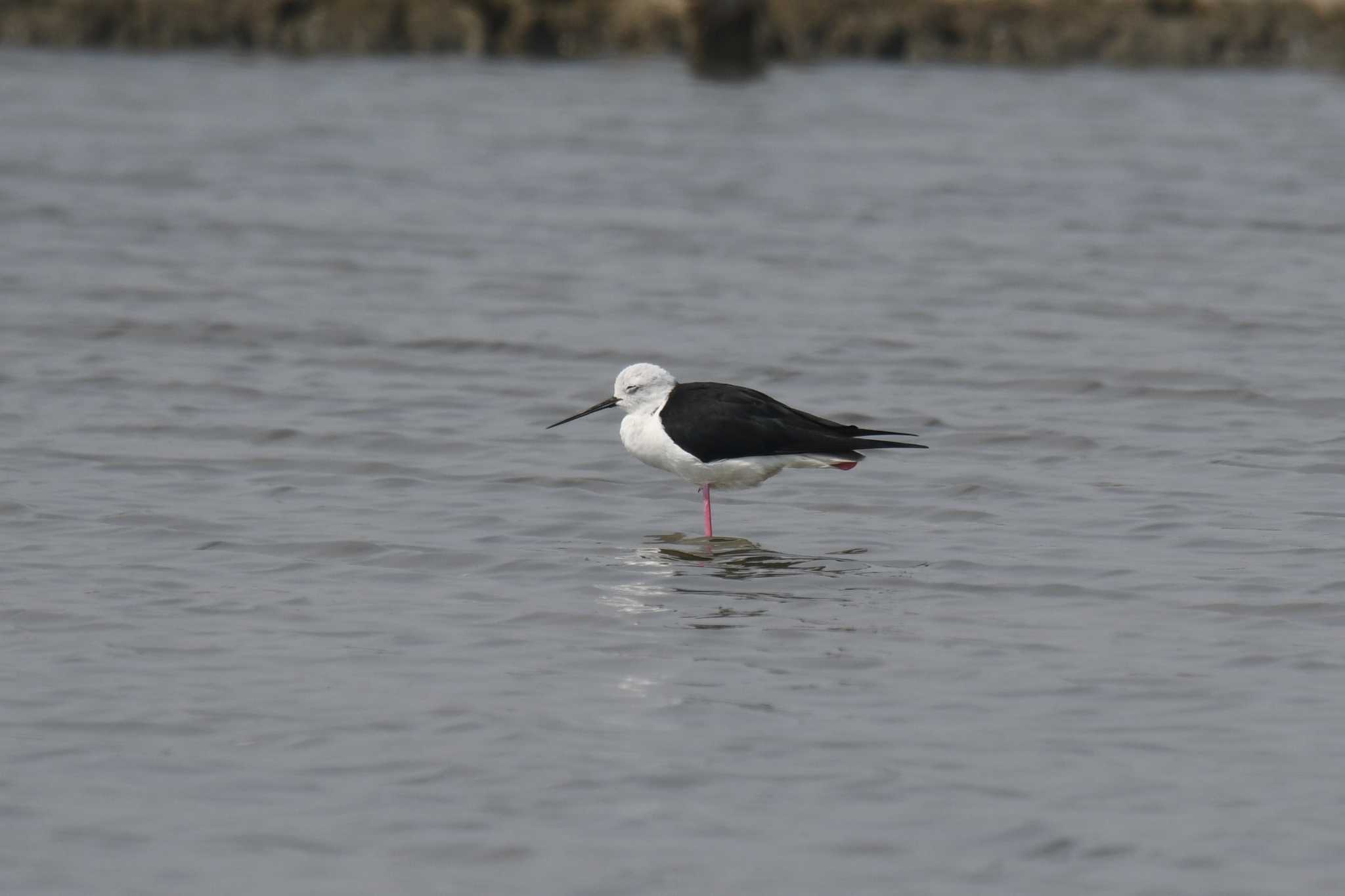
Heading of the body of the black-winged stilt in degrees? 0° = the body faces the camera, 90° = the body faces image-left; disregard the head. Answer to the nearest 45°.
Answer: approximately 90°
